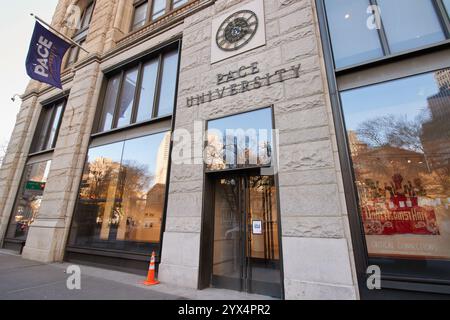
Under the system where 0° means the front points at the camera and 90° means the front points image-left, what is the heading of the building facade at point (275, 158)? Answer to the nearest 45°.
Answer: approximately 45°
